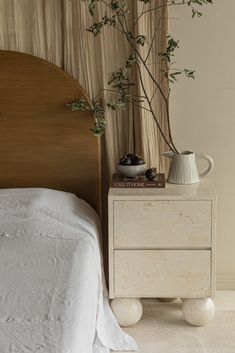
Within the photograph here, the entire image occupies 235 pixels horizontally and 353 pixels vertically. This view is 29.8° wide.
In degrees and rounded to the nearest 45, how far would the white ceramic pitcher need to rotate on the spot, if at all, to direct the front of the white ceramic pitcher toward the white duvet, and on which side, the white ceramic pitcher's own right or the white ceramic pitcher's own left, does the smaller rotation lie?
approximately 45° to the white ceramic pitcher's own left

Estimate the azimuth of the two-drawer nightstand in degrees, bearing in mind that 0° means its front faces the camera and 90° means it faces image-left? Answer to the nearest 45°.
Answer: approximately 0°

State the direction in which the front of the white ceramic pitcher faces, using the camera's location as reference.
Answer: facing to the left of the viewer
